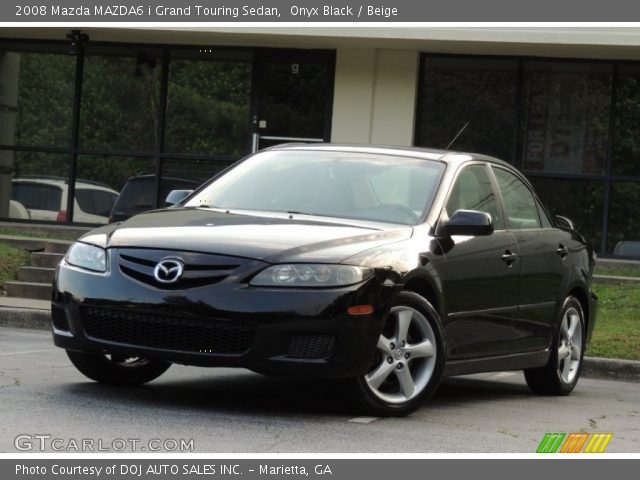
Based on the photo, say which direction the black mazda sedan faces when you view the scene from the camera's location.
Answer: facing the viewer and to the left of the viewer
